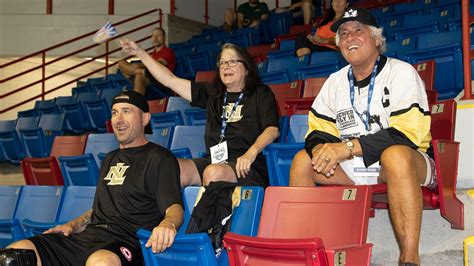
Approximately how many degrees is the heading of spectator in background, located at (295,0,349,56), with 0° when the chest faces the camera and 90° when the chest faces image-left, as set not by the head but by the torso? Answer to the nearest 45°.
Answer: approximately 45°

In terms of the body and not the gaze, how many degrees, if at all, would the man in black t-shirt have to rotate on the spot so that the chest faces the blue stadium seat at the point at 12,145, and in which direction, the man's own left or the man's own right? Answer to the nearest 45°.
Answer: approximately 135° to the man's own right

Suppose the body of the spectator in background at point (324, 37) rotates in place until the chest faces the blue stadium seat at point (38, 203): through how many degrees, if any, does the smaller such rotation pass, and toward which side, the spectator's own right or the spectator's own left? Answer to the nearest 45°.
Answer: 0° — they already face it

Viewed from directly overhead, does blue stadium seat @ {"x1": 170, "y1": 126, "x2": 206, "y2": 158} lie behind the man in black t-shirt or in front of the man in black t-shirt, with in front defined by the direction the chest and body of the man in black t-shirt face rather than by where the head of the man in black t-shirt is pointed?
behind

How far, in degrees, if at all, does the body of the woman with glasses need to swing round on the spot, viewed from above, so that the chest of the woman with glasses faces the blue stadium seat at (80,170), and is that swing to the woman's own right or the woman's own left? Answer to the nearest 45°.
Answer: approximately 90° to the woman's own right

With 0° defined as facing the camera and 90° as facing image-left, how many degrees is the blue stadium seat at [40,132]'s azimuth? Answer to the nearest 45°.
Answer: approximately 45°

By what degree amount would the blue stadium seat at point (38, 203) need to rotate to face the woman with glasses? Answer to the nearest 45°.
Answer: approximately 90° to its left

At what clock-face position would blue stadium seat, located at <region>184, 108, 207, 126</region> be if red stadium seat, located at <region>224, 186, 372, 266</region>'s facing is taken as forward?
The blue stadium seat is roughly at 4 o'clock from the red stadium seat.
